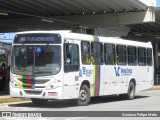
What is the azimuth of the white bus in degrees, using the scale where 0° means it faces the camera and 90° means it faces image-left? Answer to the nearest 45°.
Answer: approximately 45°
